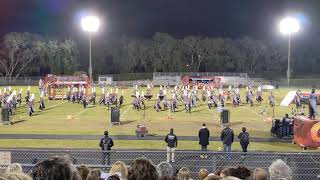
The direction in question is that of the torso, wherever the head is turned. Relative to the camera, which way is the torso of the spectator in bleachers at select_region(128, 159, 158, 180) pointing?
away from the camera

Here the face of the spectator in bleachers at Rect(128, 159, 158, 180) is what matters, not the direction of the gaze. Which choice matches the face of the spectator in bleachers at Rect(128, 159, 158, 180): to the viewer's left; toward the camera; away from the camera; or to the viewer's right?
away from the camera

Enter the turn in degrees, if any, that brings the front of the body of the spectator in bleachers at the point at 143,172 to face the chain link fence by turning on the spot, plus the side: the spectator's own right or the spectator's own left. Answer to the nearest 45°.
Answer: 0° — they already face it
